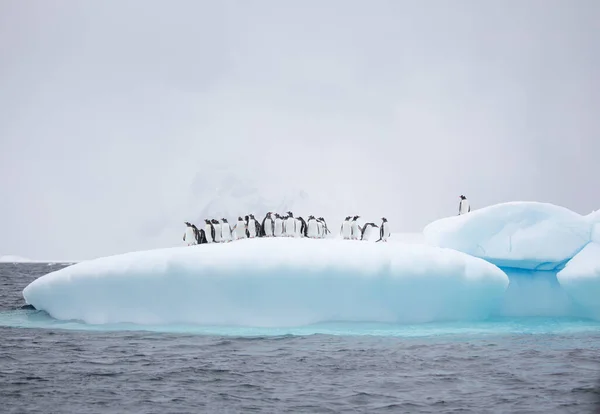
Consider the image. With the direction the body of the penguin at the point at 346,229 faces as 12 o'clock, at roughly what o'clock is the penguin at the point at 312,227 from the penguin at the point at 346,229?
the penguin at the point at 312,227 is roughly at 4 o'clock from the penguin at the point at 346,229.

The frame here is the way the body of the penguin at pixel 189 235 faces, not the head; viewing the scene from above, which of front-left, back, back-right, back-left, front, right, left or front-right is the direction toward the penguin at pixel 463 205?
back-left

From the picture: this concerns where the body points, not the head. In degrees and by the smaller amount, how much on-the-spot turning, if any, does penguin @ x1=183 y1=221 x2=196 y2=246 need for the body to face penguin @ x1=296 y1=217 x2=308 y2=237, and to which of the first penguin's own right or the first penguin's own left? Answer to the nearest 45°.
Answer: approximately 135° to the first penguin's own left

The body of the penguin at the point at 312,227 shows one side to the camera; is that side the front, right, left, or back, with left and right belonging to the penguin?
front

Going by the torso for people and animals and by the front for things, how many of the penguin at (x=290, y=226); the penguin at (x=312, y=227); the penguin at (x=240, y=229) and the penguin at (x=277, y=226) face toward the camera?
4

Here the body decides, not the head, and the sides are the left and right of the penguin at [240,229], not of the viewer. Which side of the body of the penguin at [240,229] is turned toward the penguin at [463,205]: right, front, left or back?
left

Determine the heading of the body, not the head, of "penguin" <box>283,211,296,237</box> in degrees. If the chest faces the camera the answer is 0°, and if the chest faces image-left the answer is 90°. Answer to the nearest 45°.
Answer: approximately 0°

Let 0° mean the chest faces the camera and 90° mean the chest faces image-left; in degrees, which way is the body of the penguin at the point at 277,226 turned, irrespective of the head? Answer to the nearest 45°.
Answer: approximately 0°

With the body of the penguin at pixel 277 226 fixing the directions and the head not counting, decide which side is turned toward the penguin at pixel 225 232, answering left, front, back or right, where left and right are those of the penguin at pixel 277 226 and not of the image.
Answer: right

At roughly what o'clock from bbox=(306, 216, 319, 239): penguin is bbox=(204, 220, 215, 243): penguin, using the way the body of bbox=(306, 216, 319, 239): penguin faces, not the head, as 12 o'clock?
bbox=(204, 220, 215, 243): penguin is roughly at 3 o'clock from bbox=(306, 216, 319, 239): penguin.

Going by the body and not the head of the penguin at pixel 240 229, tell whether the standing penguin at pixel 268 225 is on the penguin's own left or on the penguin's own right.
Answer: on the penguin's own left

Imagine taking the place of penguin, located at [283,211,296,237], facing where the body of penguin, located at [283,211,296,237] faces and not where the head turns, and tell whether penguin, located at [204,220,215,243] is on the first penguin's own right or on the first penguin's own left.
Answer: on the first penguin's own right

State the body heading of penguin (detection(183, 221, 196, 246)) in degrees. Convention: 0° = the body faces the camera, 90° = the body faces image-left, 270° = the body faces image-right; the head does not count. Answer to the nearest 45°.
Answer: approximately 45°

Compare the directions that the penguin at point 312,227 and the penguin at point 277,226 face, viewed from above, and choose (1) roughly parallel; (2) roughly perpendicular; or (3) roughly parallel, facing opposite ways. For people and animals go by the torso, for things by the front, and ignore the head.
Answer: roughly parallel
